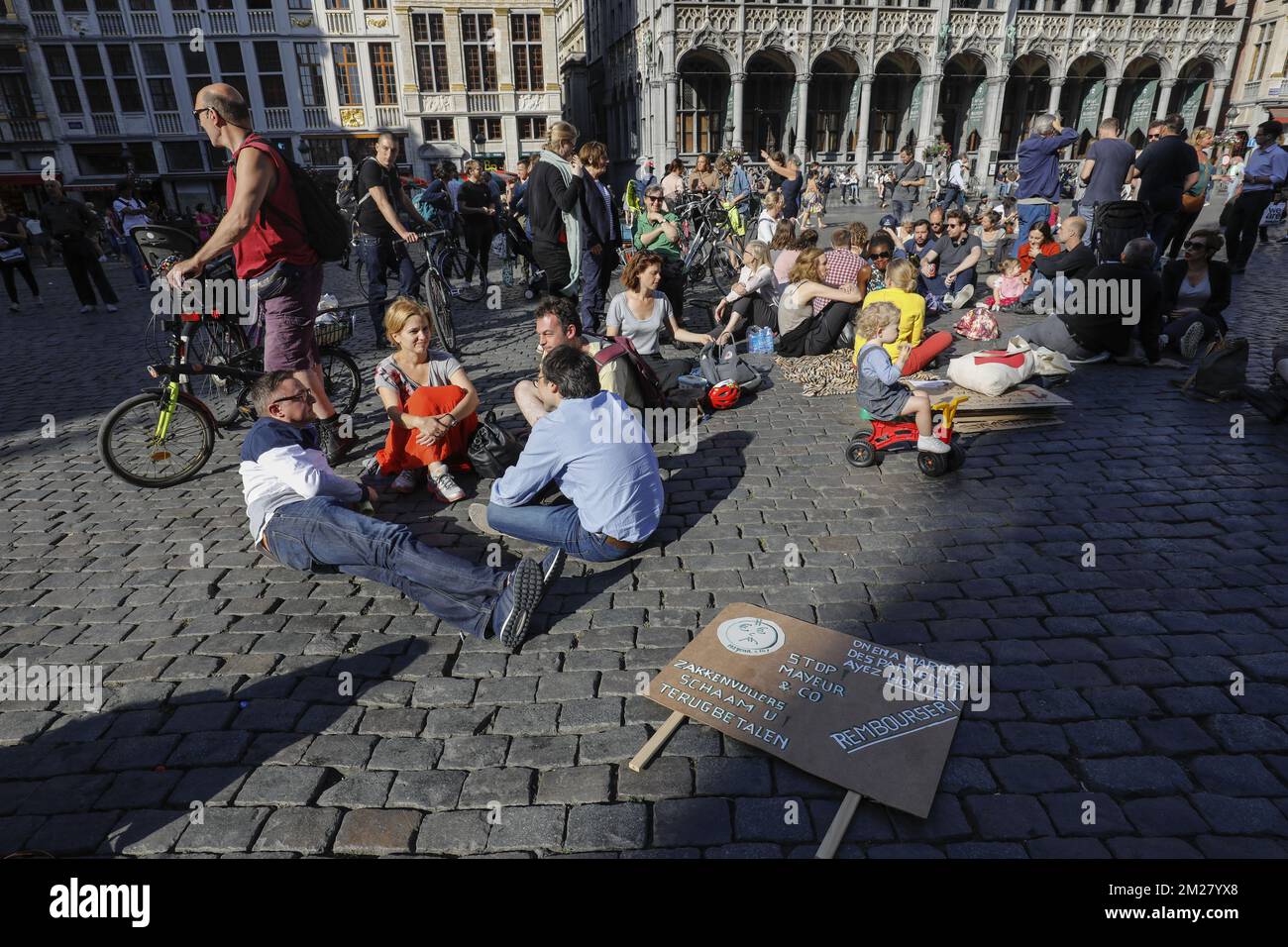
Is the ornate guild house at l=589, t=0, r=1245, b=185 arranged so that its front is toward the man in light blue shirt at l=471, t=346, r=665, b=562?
yes

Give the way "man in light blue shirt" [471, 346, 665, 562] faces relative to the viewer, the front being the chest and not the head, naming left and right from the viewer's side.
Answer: facing away from the viewer and to the left of the viewer

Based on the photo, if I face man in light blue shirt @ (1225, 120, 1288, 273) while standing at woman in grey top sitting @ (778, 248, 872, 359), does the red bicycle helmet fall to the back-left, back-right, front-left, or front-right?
back-right

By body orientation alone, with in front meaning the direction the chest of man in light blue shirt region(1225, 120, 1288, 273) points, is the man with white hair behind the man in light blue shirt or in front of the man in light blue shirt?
in front

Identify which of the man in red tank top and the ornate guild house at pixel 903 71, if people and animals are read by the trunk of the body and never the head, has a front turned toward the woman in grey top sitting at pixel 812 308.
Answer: the ornate guild house

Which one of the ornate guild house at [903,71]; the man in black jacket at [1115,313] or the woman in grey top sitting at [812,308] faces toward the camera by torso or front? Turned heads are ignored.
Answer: the ornate guild house

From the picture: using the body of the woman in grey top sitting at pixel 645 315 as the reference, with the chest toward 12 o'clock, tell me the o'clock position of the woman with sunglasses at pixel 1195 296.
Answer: The woman with sunglasses is roughly at 10 o'clock from the woman in grey top sitting.

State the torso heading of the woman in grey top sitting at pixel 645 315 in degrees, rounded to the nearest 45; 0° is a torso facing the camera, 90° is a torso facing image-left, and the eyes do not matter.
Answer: approximately 315°

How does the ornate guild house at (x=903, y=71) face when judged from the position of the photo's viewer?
facing the viewer

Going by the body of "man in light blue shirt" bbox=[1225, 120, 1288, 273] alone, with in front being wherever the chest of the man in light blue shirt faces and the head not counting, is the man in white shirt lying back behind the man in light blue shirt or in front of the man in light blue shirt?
in front

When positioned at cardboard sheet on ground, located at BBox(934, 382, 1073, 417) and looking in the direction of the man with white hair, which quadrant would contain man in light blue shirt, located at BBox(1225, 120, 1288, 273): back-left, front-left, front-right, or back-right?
front-right

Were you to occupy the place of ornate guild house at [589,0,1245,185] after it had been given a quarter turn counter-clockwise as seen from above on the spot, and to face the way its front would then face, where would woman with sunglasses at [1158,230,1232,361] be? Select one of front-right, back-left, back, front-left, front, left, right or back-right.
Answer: right

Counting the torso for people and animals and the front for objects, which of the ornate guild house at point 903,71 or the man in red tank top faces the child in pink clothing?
the ornate guild house

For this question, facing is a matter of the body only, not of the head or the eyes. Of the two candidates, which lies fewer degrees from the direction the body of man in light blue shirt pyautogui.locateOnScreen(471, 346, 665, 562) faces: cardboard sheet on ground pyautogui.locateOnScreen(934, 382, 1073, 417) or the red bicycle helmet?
the red bicycle helmet

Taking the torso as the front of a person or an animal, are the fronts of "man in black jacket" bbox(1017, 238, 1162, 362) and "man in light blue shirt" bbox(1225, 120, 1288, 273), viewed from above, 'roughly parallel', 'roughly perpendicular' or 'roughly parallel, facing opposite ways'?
roughly perpendicular

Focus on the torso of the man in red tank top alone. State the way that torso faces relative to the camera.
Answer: to the viewer's left

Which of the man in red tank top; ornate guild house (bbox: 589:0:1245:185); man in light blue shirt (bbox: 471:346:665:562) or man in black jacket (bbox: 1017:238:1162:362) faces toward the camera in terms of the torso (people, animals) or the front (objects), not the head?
the ornate guild house
